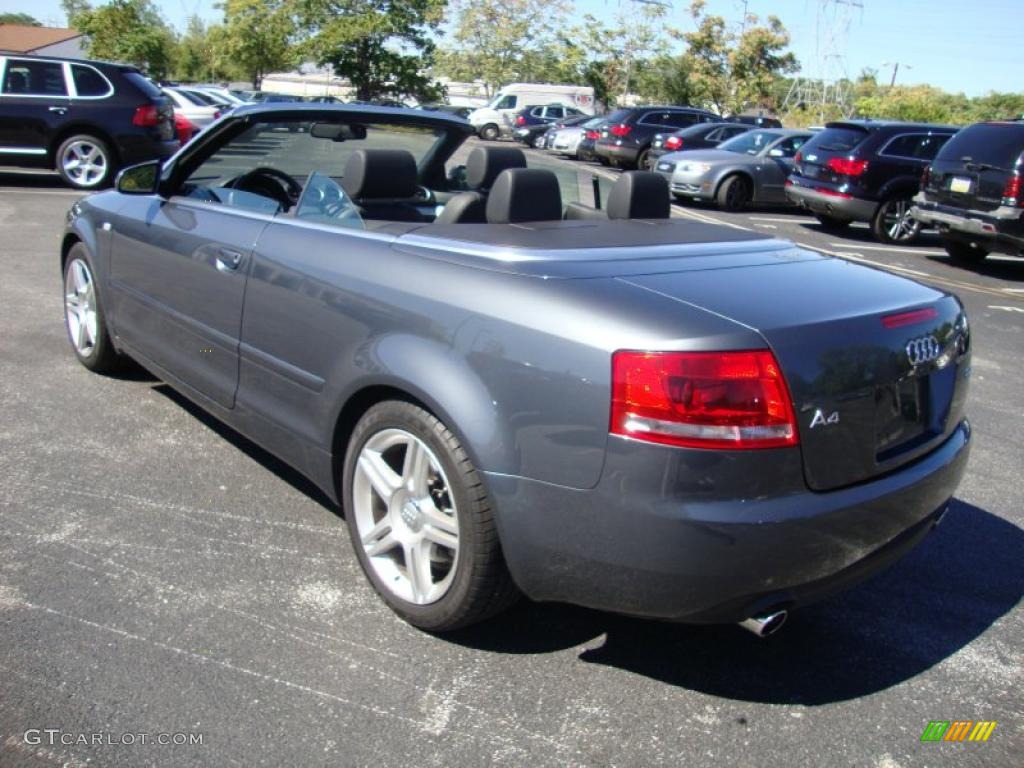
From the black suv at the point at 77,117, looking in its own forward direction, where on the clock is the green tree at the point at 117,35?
The green tree is roughly at 3 o'clock from the black suv.

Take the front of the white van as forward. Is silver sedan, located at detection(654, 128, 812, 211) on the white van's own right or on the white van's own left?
on the white van's own left

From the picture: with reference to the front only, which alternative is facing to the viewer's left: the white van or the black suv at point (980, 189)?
the white van

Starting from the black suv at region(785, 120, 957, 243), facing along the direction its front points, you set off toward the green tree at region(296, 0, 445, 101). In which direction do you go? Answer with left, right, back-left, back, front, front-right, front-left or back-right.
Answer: left

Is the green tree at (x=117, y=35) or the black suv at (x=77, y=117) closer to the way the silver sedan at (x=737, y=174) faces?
the black suv

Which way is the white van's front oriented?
to the viewer's left

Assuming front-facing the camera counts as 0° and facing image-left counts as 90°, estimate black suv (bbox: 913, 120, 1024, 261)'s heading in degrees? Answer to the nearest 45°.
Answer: approximately 225°

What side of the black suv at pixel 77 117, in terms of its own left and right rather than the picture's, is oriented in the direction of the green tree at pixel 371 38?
right

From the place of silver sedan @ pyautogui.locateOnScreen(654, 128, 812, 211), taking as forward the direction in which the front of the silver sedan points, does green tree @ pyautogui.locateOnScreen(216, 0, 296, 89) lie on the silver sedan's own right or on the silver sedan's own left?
on the silver sedan's own right

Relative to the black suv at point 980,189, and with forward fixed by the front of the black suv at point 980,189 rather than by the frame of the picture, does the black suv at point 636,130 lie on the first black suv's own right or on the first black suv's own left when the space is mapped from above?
on the first black suv's own left

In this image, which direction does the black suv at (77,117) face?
to the viewer's left

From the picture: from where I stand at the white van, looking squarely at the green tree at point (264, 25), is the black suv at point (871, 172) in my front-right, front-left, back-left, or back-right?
back-left

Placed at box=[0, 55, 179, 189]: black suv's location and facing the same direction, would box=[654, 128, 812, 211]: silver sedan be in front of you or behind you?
behind

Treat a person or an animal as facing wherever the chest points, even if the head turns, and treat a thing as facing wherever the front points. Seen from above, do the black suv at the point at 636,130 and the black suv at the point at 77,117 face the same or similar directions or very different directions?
very different directions

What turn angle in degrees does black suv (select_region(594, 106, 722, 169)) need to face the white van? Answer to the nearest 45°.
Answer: approximately 45° to its left

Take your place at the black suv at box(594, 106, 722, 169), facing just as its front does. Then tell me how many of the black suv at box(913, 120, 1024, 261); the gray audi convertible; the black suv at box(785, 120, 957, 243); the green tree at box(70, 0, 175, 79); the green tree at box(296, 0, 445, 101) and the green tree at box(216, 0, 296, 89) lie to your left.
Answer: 3

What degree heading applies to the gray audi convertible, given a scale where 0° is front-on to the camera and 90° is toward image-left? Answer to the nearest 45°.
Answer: approximately 135°

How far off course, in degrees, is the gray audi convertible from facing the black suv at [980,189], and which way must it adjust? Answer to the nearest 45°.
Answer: approximately 90° to its right
